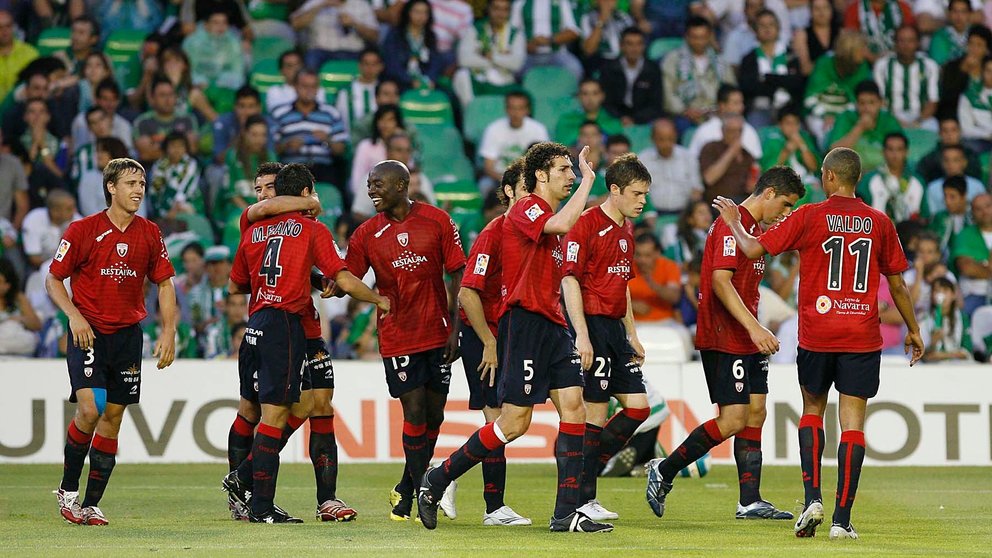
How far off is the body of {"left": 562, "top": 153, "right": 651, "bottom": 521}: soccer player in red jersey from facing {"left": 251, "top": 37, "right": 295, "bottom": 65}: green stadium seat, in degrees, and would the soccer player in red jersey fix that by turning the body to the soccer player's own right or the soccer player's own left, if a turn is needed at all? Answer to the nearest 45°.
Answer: approximately 180°

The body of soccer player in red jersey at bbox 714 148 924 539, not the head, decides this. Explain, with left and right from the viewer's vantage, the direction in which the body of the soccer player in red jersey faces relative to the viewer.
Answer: facing away from the viewer

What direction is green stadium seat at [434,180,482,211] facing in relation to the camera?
toward the camera

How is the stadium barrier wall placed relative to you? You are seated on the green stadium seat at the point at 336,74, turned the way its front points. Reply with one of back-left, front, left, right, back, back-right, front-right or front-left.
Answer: front

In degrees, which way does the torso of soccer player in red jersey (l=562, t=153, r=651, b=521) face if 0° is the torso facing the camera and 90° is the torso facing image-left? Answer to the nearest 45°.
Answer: approximately 315°

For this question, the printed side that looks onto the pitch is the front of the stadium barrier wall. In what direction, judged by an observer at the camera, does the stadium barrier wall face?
facing the viewer

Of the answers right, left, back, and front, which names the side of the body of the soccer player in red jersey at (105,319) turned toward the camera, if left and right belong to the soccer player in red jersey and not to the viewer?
front

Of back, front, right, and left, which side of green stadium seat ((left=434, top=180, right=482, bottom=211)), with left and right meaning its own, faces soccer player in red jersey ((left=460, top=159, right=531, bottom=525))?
front

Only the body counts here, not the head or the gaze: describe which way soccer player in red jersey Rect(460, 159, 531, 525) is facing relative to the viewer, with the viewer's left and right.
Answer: facing to the right of the viewer

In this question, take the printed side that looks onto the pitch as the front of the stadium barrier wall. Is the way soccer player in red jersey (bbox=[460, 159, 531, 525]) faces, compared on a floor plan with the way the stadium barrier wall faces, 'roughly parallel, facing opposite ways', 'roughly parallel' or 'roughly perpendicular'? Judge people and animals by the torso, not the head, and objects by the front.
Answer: roughly perpendicular

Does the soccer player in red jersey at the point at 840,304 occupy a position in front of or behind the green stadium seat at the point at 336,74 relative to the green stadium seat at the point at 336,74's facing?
in front

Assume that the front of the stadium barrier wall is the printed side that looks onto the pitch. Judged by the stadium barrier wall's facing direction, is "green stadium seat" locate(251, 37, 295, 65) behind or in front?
behind
